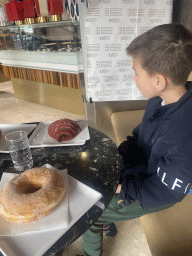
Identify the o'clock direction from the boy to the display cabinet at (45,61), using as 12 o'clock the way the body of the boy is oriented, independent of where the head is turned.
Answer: The display cabinet is roughly at 2 o'clock from the boy.

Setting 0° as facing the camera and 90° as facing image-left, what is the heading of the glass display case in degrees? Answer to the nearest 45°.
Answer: approximately 45°

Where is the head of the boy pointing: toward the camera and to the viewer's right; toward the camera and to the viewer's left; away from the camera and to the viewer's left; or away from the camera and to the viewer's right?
away from the camera and to the viewer's left

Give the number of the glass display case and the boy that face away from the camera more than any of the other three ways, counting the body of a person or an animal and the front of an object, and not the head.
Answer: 0

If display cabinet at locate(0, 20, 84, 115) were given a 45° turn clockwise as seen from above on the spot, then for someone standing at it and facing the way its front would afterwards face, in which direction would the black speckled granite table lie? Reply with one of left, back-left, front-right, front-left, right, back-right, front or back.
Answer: left

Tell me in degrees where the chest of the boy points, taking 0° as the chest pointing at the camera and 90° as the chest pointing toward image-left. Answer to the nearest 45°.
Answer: approximately 90°

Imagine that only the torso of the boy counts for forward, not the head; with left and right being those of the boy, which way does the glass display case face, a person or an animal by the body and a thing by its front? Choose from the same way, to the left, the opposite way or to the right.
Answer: to the left

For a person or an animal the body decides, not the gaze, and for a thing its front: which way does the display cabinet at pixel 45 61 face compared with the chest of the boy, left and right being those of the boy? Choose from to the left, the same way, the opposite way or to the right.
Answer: to the left

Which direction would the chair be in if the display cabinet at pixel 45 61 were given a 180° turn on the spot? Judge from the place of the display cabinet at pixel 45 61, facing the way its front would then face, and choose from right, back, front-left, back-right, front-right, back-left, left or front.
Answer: back-right

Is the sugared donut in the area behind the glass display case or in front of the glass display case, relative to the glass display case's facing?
in front
